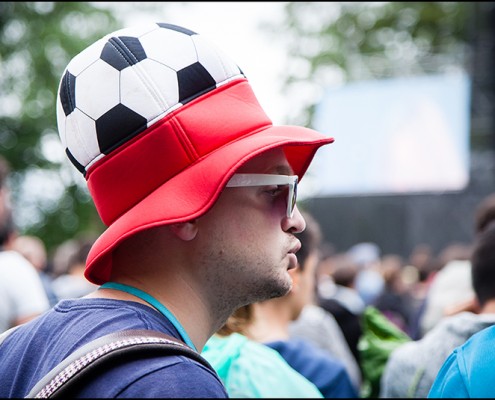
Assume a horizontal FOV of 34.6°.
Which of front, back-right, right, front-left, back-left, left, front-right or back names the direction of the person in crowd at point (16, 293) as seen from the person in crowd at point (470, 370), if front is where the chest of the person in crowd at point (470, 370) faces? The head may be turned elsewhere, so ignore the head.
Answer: front-left

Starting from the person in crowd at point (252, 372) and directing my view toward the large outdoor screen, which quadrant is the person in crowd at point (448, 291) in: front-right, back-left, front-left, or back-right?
front-right

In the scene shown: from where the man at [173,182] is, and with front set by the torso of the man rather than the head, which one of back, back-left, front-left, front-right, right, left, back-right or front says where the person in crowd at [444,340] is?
front-left

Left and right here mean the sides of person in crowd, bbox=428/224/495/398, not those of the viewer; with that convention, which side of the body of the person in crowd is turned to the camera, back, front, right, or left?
back

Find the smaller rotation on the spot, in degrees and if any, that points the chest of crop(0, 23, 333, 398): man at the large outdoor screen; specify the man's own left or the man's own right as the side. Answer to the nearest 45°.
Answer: approximately 90° to the man's own left

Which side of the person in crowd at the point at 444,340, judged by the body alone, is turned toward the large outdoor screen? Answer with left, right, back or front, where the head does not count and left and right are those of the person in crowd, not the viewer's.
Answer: front

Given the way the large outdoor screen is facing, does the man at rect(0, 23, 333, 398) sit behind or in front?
in front

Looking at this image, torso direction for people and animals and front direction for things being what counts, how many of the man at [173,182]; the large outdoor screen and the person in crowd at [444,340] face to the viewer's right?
1

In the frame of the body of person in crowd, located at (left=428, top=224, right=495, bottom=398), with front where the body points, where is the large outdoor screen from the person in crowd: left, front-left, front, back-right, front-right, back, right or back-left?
front

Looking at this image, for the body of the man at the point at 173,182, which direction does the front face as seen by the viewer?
to the viewer's right

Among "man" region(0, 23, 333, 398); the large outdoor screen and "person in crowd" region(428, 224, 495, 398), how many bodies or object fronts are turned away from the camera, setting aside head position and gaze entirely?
1

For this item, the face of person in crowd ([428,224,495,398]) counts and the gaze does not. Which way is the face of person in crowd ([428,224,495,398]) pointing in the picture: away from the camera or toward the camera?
away from the camera

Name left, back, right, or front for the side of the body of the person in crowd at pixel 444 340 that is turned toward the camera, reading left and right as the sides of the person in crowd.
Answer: back
